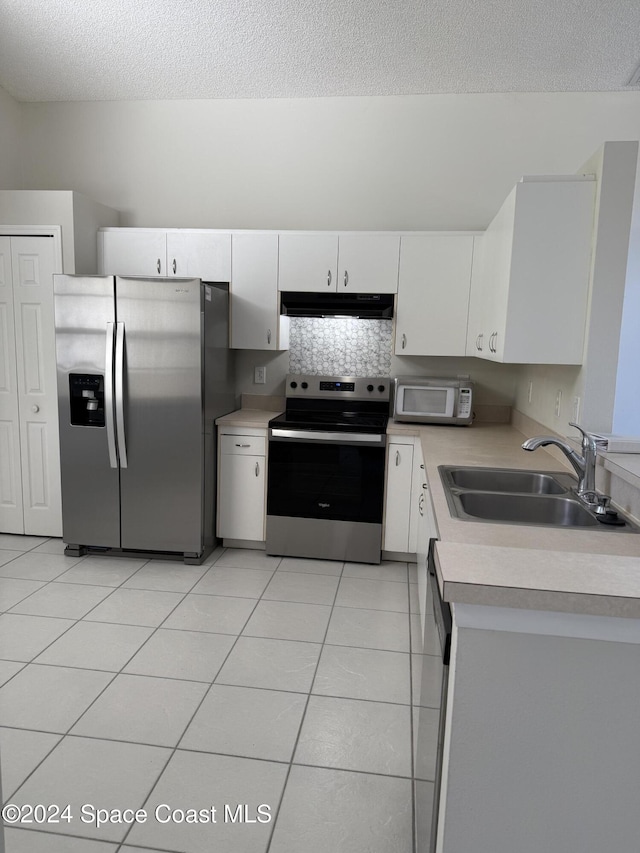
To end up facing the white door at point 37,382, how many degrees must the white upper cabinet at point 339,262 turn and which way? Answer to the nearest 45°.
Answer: approximately 90° to its right

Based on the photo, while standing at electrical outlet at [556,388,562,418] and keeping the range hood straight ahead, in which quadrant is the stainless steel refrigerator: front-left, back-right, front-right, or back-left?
front-left

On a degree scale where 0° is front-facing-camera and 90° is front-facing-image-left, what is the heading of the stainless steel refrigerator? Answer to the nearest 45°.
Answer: approximately 0°

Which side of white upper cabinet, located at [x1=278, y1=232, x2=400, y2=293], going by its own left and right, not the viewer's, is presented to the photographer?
front

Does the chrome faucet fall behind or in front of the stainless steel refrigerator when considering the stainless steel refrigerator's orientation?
in front

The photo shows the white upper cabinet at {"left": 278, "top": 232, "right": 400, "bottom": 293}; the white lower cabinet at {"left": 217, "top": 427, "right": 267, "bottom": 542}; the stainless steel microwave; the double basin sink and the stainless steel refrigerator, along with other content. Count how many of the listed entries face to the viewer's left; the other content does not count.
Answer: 1

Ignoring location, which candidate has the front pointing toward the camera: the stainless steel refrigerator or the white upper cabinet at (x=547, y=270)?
the stainless steel refrigerator

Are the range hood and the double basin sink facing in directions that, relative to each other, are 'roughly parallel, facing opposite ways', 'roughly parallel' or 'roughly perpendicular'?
roughly perpendicular

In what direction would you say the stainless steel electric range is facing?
toward the camera

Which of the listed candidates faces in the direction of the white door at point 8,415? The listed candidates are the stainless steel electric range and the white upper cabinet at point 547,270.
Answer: the white upper cabinet

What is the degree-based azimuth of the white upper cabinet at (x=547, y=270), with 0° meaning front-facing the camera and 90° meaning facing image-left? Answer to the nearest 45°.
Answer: approximately 90°

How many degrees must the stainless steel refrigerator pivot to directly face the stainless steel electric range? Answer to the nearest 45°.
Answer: approximately 90° to its left

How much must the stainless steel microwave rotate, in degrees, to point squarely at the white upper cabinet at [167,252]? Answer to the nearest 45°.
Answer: approximately 90° to its right

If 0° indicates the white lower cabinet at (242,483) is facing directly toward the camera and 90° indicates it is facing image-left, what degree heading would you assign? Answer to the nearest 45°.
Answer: approximately 0°

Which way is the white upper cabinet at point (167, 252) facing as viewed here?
toward the camera
